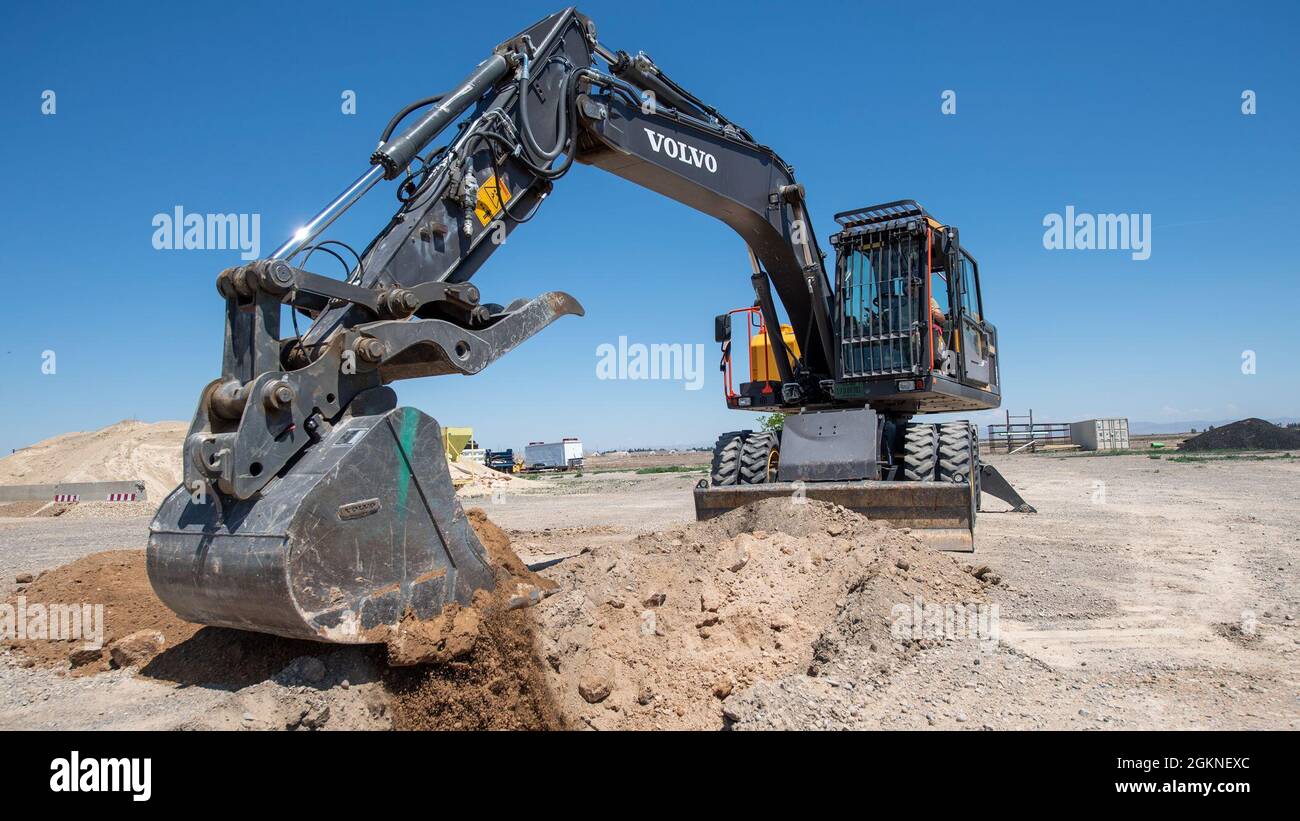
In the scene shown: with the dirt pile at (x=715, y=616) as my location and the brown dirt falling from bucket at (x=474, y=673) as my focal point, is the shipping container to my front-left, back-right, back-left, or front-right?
back-right

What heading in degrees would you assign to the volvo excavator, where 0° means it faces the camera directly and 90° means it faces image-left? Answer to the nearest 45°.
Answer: approximately 45°

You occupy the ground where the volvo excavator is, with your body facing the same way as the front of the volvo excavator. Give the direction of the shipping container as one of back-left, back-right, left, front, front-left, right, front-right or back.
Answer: back

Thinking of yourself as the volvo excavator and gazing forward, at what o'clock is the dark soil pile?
The dark soil pile is roughly at 6 o'clock from the volvo excavator.

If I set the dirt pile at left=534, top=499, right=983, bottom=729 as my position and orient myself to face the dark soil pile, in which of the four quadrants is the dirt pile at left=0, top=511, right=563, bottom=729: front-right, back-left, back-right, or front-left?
back-left

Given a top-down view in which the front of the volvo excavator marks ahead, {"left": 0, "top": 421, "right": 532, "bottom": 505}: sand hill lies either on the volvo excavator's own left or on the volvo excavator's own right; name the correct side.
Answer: on the volvo excavator's own right
